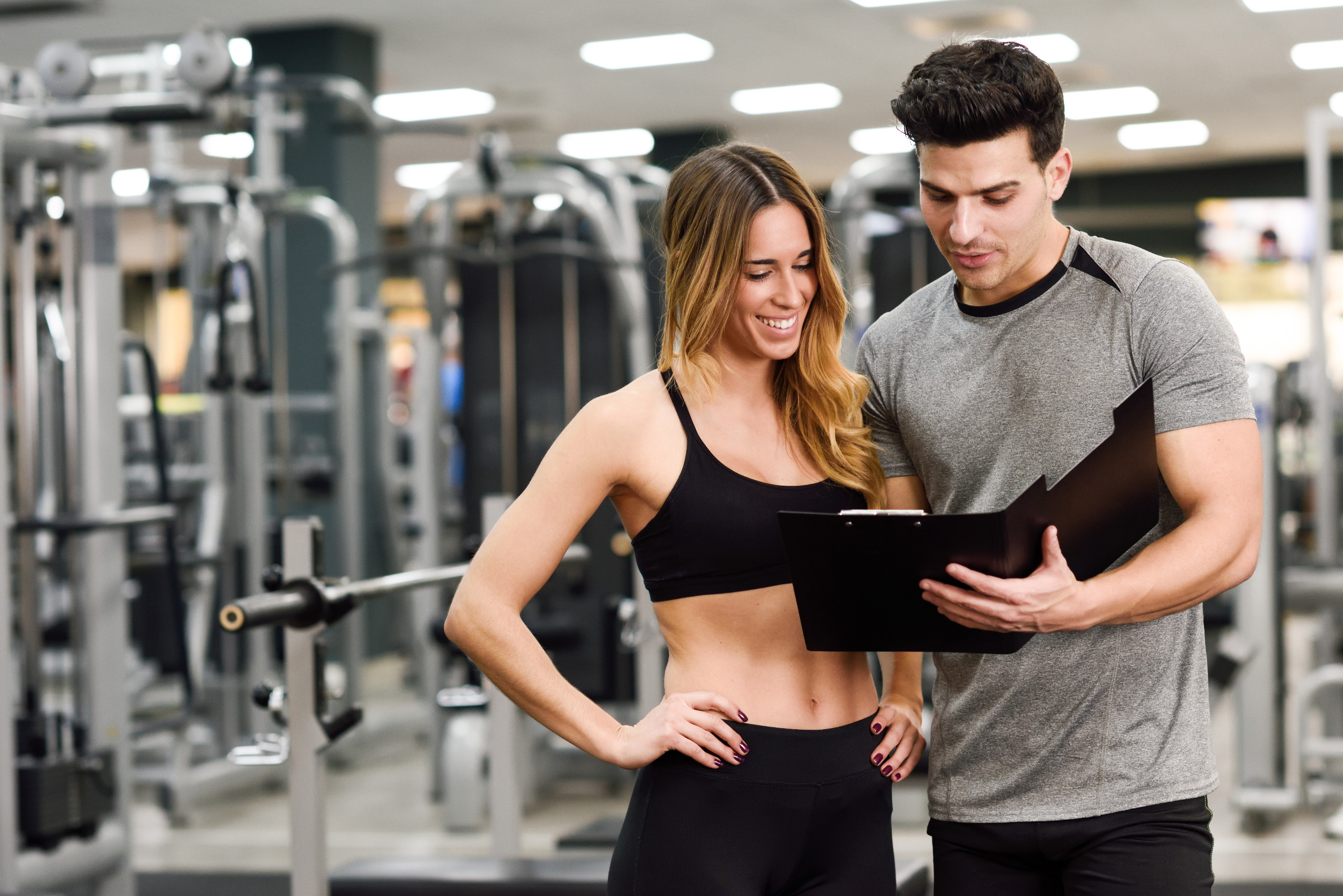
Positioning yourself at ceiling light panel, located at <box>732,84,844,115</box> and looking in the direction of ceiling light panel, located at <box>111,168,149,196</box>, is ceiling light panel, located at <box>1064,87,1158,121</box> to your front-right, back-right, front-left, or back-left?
back-right

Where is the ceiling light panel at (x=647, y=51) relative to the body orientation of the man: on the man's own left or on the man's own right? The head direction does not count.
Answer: on the man's own right

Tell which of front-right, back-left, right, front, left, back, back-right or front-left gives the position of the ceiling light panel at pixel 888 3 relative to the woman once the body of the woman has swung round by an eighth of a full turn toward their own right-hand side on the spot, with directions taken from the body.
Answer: back

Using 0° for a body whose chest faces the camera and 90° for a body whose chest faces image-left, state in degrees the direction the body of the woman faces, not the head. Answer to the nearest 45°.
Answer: approximately 315°

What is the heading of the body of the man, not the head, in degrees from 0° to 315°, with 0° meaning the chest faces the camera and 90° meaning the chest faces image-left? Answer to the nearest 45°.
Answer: approximately 45°

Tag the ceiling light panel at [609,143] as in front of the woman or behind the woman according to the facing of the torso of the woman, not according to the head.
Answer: behind

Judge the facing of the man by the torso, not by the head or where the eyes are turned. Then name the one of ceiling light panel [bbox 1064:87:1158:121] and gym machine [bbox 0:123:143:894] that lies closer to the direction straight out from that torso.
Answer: the gym machine

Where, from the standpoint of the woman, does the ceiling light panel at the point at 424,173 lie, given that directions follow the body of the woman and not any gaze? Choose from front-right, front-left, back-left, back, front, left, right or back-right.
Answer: back-left

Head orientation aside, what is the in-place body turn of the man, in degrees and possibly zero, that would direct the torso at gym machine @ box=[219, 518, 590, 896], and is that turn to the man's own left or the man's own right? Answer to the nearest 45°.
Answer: approximately 90° to the man's own right

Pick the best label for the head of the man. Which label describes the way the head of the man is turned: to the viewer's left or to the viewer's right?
to the viewer's left

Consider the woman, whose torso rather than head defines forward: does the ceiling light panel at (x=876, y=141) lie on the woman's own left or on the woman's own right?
on the woman's own left

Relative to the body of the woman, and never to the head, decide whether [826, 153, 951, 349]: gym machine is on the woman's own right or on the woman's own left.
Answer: on the woman's own left

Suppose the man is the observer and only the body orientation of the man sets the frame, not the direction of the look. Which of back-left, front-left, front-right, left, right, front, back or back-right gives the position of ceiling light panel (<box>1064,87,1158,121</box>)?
back-right

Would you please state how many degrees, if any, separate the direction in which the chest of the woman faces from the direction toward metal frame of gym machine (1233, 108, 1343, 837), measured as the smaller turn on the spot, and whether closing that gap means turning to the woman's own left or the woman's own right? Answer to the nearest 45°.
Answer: approximately 90° to the woman's own left

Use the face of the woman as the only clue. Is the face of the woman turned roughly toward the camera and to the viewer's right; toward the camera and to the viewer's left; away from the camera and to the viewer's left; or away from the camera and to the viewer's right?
toward the camera and to the viewer's right

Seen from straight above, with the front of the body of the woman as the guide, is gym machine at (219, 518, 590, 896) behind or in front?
behind
